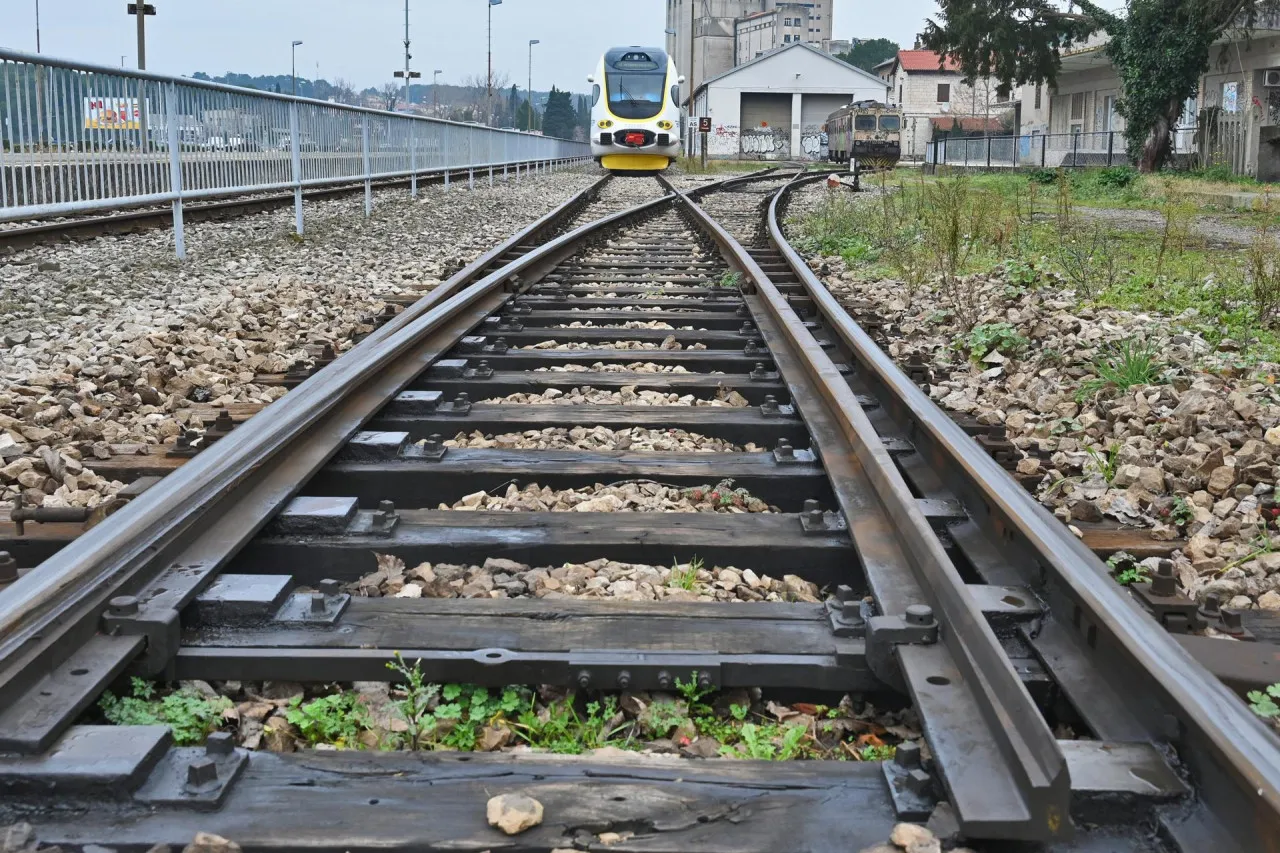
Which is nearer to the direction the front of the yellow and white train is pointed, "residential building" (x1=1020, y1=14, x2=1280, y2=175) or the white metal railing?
the white metal railing

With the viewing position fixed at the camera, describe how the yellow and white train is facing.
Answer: facing the viewer

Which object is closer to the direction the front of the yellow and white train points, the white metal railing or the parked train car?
the white metal railing

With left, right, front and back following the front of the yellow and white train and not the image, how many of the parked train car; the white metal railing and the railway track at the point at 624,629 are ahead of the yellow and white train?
2

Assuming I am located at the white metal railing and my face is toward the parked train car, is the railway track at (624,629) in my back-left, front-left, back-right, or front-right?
back-right

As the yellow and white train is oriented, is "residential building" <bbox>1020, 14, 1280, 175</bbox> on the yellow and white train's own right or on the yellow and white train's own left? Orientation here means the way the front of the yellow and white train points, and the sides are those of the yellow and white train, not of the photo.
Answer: on the yellow and white train's own left

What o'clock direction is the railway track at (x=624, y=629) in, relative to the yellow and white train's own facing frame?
The railway track is roughly at 12 o'clock from the yellow and white train.

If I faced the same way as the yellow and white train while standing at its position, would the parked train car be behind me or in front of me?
behind

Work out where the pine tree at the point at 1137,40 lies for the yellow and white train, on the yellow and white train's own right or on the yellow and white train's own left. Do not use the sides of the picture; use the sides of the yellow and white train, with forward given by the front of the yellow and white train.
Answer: on the yellow and white train's own left

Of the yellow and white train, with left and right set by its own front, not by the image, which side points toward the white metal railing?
front

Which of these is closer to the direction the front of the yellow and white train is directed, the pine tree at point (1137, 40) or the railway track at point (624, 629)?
the railway track
